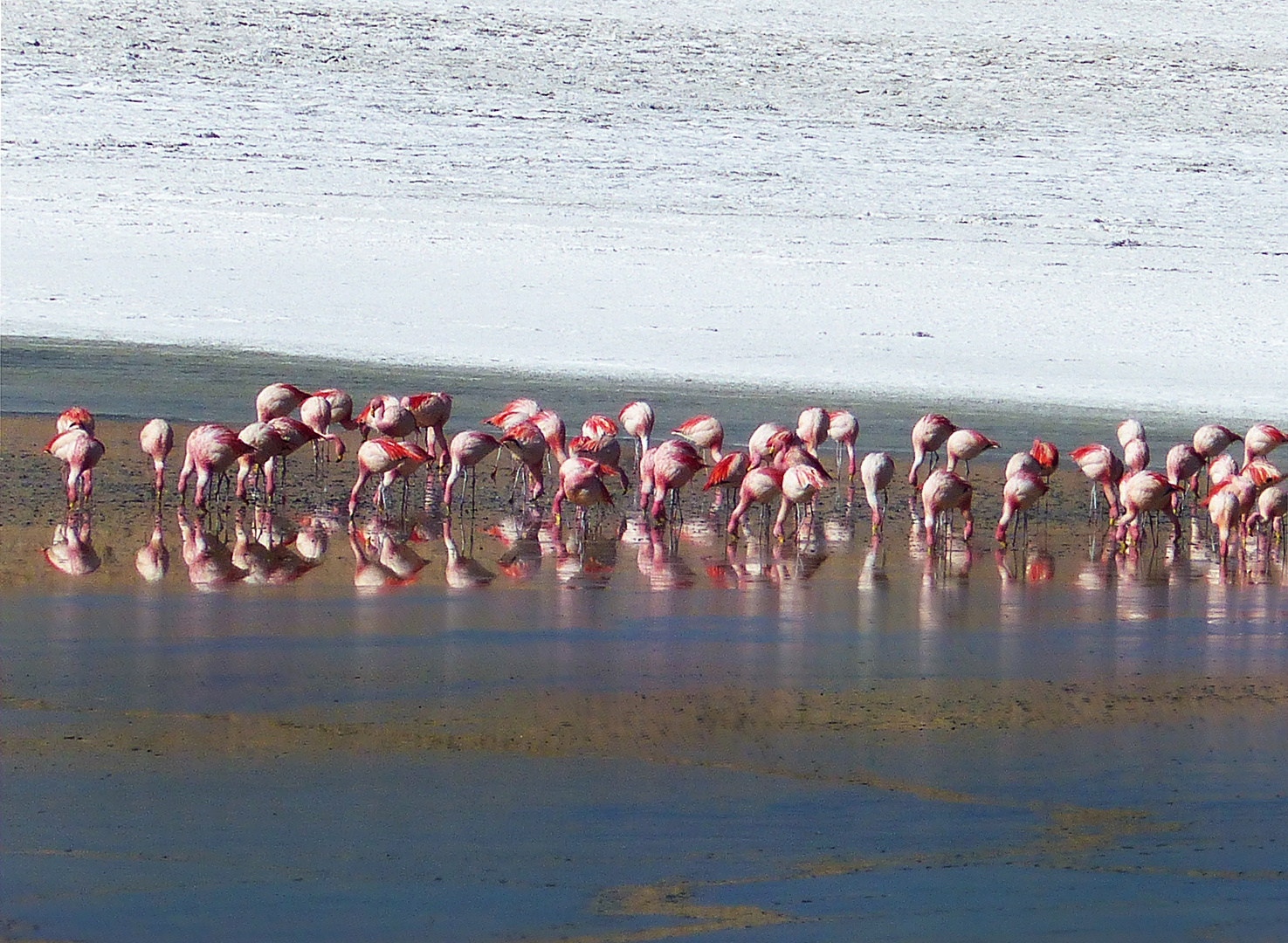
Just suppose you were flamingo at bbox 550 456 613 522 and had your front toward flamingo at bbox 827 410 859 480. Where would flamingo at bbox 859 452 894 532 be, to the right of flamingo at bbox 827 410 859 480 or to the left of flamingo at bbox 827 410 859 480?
right

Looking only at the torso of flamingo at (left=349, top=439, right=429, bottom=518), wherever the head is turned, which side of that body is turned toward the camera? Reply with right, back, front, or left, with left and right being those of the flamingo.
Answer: left

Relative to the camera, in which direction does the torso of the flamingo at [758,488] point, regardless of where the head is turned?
to the viewer's left

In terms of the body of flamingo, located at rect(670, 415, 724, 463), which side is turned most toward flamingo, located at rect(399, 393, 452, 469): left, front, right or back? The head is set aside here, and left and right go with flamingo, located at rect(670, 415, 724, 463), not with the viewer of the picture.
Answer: back

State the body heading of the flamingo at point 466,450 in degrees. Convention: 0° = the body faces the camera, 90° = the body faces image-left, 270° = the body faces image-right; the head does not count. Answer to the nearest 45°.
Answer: approximately 90°

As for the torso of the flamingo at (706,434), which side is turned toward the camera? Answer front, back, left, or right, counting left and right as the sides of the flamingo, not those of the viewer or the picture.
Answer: right

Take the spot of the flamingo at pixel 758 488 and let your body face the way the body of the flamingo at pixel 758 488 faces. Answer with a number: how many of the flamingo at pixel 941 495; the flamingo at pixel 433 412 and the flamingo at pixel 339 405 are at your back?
1

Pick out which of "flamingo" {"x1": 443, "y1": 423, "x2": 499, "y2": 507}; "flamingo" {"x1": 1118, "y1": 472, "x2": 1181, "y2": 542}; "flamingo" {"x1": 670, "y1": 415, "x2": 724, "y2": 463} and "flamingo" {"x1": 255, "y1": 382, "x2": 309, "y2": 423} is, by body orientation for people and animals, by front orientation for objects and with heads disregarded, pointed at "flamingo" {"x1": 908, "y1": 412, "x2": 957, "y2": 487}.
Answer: "flamingo" {"x1": 670, "y1": 415, "x2": 724, "y2": 463}

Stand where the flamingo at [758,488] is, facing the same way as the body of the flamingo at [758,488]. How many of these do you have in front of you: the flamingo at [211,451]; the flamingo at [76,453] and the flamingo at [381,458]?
3

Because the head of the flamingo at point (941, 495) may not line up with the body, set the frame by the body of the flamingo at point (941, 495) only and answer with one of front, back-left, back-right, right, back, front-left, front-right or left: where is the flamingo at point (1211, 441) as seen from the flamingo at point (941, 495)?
back
